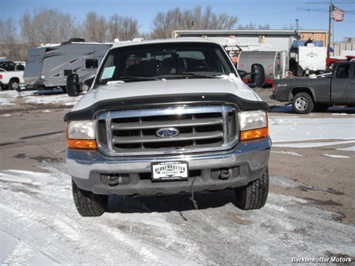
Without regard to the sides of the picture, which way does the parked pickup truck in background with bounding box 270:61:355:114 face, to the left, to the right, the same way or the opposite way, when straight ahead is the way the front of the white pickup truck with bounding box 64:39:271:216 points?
to the left

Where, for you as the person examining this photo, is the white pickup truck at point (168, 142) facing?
facing the viewer

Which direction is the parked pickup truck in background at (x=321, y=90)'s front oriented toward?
to the viewer's right

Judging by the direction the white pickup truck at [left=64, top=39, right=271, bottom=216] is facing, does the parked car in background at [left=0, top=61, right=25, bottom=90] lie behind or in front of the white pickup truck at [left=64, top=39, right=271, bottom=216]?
behind

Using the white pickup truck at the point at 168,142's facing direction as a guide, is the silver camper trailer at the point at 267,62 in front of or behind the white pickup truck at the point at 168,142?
behind

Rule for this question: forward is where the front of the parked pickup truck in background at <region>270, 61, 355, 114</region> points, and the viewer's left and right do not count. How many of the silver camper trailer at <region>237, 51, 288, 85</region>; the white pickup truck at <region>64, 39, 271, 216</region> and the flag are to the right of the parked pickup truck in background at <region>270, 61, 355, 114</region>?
1

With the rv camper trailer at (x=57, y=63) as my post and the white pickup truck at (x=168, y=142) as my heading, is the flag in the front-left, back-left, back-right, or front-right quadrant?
back-left

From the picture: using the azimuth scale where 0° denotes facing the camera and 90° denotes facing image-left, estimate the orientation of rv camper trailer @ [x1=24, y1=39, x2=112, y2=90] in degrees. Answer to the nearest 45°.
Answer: approximately 45°

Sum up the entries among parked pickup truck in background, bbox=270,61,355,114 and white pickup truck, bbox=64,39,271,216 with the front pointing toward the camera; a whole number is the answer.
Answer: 1

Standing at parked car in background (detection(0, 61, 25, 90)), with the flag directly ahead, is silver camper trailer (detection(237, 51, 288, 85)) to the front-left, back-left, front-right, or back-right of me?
front-right

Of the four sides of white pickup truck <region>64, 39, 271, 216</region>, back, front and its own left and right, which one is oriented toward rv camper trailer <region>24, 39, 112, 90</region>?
back

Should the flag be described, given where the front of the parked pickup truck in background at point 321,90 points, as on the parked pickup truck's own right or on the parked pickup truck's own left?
on the parked pickup truck's own left
